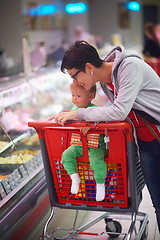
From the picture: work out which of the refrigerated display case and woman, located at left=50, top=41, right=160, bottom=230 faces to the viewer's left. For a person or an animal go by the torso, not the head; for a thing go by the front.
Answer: the woman

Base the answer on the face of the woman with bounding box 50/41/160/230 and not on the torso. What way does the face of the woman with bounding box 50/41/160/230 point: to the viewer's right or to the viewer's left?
to the viewer's left

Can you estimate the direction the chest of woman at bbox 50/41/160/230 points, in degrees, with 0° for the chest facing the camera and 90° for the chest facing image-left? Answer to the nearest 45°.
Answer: approximately 90°

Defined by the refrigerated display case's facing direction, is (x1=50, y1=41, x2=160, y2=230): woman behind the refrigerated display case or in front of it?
in front

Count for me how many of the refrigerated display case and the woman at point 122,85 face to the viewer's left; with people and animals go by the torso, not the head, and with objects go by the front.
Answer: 1

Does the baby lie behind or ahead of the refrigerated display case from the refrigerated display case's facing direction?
ahead

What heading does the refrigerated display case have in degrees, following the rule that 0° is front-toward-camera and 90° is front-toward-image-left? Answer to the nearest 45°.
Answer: approximately 315°
